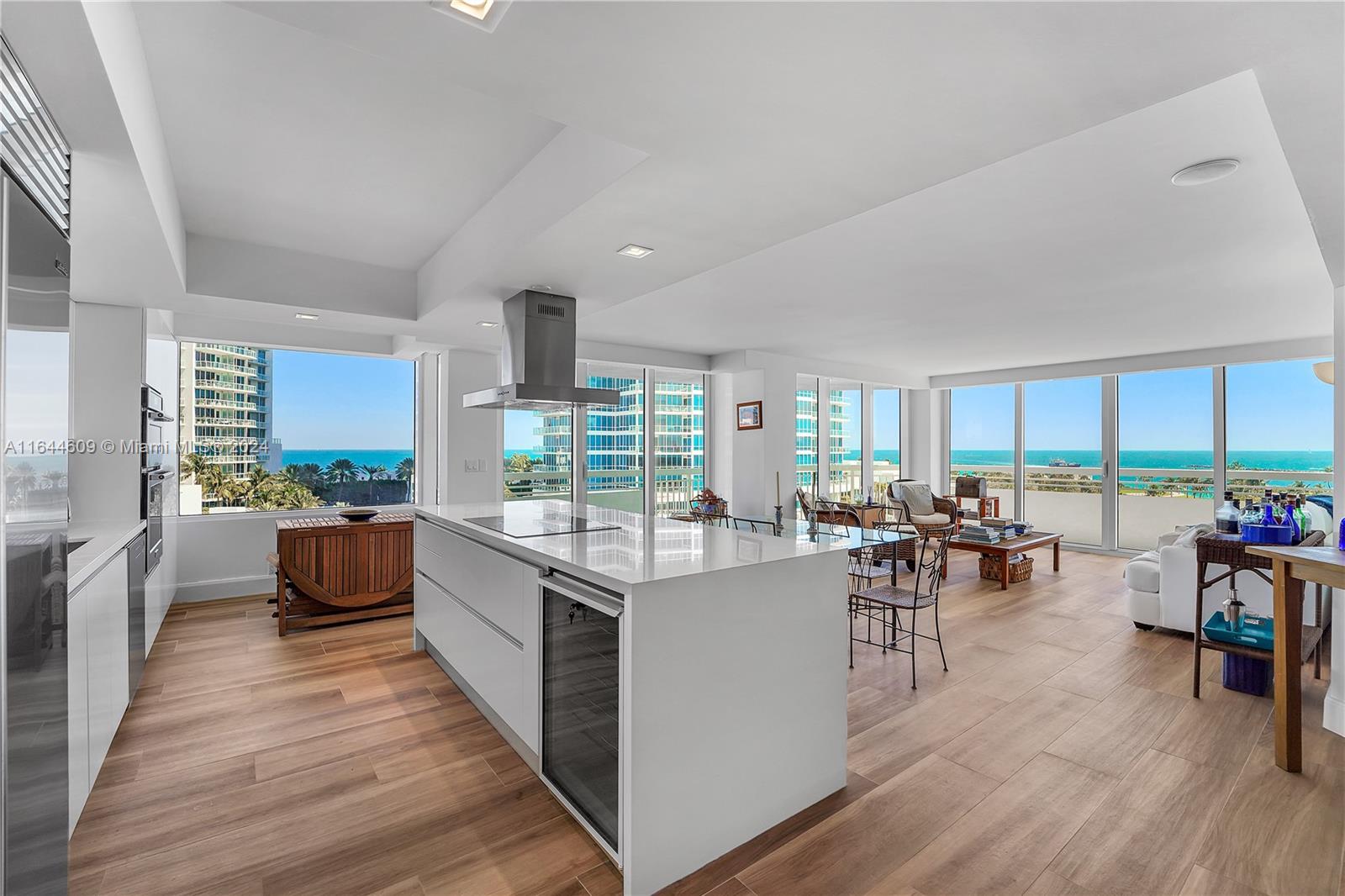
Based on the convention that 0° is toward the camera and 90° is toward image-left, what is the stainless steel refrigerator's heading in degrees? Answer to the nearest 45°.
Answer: approximately 270°

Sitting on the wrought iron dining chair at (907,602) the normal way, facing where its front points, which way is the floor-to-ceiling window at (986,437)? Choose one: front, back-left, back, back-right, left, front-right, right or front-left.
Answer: front-right

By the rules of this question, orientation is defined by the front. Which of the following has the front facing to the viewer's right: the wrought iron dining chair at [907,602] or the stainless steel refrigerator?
the stainless steel refrigerator

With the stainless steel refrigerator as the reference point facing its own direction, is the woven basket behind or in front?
in front

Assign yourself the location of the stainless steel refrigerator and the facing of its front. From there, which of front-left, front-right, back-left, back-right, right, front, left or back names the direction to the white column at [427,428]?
front-left

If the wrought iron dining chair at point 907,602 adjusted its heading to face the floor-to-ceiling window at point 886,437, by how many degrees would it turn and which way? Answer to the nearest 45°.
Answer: approximately 45° to its right

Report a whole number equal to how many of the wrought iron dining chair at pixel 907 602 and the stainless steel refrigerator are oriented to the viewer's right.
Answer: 1

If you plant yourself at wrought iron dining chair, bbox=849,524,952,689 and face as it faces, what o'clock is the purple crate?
The purple crate is roughly at 4 o'clock from the wrought iron dining chair.

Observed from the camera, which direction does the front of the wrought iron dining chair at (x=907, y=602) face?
facing away from the viewer and to the left of the viewer

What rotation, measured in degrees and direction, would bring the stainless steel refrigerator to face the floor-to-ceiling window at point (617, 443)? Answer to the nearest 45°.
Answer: approximately 45° to its left
